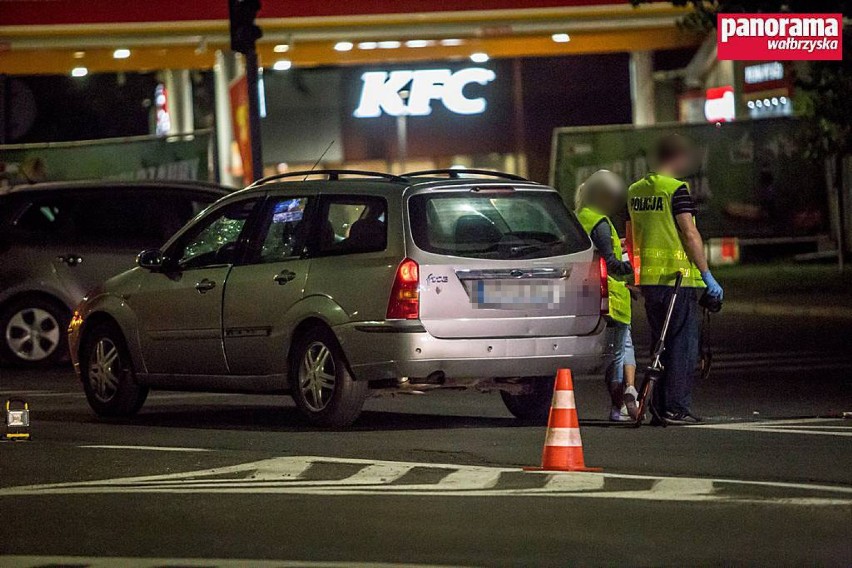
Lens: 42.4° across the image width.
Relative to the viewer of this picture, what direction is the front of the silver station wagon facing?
facing away from the viewer and to the left of the viewer

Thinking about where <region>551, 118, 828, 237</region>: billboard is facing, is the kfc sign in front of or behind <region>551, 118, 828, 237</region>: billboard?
behind

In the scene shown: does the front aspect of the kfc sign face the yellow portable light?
yes

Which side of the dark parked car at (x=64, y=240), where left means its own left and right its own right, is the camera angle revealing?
right

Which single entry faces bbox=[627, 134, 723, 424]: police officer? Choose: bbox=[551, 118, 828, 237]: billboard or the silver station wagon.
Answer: the billboard

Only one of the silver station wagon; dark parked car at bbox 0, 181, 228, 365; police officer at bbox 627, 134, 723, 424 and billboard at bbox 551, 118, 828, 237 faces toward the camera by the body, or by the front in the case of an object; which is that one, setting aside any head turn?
the billboard

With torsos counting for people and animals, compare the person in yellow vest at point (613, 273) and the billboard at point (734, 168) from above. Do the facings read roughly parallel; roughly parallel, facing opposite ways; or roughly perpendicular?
roughly perpendicular

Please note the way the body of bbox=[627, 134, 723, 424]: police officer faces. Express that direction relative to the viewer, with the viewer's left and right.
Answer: facing away from the viewer and to the right of the viewer

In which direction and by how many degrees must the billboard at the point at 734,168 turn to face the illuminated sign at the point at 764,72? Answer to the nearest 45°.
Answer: approximately 180°

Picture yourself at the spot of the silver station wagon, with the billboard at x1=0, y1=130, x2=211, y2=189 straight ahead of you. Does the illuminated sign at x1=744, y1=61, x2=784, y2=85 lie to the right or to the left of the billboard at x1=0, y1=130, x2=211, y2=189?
right
